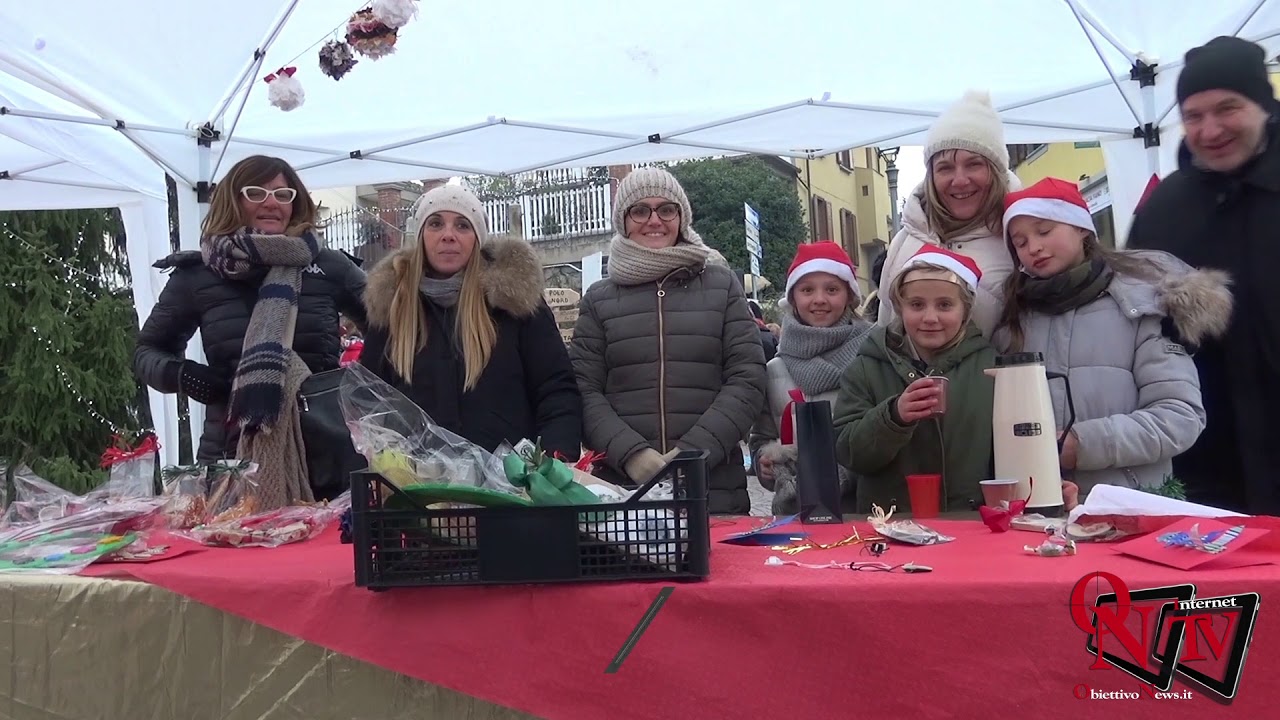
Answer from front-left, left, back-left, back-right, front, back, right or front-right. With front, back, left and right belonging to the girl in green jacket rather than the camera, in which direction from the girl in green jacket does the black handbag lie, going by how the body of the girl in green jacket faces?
right

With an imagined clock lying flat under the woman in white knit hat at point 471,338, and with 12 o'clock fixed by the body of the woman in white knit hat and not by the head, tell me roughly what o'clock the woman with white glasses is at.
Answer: The woman with white glasses is roughly at 4 o'clock from the woman in white knit hat.

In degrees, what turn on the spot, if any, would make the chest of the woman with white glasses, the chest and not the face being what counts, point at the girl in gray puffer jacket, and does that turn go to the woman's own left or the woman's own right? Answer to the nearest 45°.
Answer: approximately 45° to the woman's own left

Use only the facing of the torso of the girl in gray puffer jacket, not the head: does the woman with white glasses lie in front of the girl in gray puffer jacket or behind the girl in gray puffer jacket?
in front

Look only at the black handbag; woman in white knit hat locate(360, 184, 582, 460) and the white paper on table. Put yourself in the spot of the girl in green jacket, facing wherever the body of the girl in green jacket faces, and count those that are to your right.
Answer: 2

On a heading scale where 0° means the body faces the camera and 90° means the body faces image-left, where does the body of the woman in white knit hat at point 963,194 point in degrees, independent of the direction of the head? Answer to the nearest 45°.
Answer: approximately 0°

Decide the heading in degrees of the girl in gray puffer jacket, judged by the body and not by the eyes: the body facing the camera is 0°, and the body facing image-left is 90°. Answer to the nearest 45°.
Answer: approximately 45°
